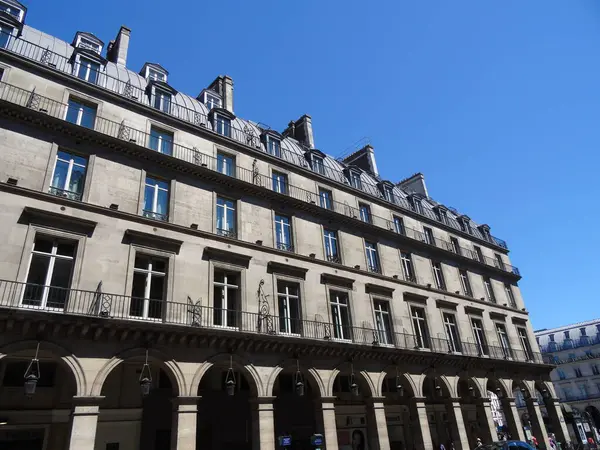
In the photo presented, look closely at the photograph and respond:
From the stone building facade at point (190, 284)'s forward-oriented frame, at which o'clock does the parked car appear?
The parked car is roughly at 10 o'clock from the stone building facade.
